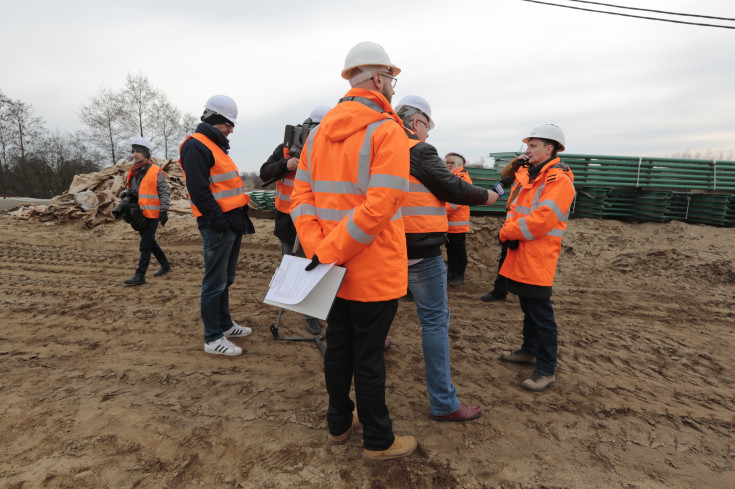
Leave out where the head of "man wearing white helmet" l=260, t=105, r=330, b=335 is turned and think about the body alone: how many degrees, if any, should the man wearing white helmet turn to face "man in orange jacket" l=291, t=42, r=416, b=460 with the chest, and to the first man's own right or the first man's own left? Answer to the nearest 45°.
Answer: approximately 45° to the first man's own right

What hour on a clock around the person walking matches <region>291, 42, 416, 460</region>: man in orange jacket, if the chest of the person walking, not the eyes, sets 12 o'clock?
The man in orange jacket is roughly at 10 o'clock from the person walking.

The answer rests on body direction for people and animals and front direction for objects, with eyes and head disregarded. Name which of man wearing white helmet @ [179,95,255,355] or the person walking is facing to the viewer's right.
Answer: the man wearing white helmet

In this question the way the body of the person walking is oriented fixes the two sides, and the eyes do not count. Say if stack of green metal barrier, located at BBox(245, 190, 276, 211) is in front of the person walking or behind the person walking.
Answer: behind

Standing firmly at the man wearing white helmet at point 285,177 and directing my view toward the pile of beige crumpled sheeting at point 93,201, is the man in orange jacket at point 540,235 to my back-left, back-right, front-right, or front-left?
back-right

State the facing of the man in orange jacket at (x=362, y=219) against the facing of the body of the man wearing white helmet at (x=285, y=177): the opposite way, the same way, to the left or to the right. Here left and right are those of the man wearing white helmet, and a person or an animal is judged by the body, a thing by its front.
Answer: to the left

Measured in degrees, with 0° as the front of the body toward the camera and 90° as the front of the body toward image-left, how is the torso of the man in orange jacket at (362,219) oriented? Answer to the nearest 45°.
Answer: approximately 225°

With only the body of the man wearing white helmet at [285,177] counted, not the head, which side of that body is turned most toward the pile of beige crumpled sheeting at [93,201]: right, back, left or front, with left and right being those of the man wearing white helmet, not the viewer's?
back

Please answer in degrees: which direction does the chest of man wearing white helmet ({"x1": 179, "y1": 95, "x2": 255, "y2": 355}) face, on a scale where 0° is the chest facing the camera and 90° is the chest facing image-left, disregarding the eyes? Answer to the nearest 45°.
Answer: approximately 270°

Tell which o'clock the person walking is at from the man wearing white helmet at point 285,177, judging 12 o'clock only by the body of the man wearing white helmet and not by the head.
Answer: The person walking is roughly at 6 o'clock from the man wearing white helmet.

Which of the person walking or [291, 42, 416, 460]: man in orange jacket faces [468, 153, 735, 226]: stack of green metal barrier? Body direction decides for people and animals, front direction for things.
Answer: the man in orange jacket

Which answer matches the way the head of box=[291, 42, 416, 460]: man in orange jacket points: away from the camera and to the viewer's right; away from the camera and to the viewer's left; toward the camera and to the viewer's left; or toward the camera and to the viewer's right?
away from the camera and to the viewer's right

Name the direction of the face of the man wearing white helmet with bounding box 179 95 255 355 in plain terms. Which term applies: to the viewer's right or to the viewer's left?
to the viewer's right

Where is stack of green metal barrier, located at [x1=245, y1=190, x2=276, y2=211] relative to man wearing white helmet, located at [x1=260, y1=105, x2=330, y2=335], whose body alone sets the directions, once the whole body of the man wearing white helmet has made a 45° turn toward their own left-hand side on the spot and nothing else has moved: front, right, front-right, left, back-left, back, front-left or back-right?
left

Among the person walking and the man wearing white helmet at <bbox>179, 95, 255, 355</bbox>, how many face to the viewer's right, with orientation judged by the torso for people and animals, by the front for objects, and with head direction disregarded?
1

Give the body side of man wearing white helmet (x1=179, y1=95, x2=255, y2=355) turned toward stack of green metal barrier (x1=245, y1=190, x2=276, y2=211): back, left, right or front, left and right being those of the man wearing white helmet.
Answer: left

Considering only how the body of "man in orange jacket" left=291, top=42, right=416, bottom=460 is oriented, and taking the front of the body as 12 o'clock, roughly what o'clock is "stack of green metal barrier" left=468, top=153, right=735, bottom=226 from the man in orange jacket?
The stack of green metal barrier is roughly at 12 o'clock from the man in orange jacket.
